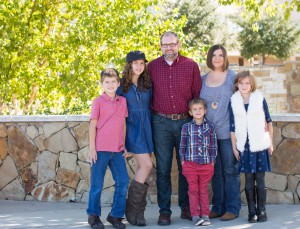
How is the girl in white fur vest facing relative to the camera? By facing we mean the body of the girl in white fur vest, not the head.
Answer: toward the camera

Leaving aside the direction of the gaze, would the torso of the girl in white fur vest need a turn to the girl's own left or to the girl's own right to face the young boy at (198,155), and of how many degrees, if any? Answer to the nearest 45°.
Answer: approximately 90° to the girl's own right

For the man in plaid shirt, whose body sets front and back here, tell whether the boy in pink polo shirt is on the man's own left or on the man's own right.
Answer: on the man's own right

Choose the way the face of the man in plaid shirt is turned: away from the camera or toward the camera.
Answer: toward the camera

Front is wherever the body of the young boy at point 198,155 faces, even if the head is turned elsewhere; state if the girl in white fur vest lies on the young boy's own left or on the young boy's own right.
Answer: on the young boy's own left

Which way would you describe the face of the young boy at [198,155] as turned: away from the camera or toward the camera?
toward the camera

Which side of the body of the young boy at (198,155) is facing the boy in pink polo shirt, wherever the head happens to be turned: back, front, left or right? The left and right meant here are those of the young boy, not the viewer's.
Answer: right

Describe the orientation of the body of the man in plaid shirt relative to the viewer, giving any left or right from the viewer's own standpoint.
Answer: facing the viewer

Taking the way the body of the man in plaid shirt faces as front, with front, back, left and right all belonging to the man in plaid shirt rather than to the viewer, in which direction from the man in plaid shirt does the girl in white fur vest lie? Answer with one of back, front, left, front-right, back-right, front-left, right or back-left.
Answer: left

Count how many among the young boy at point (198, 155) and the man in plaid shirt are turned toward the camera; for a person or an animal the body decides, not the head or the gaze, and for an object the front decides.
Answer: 2
